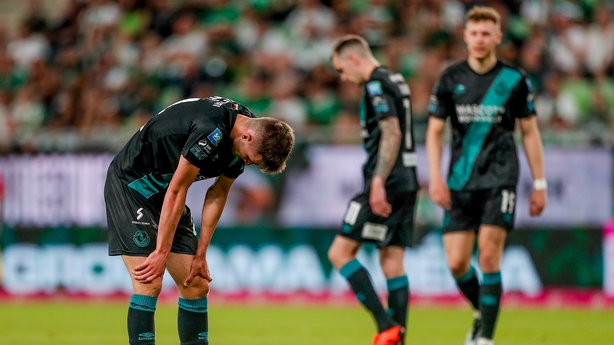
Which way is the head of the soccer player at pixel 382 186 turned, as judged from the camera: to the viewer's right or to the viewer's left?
to the viewer's left

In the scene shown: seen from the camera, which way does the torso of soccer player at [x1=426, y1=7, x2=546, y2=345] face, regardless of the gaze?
toward the camera

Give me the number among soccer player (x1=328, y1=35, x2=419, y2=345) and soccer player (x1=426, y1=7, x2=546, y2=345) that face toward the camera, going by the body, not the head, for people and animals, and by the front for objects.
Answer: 1

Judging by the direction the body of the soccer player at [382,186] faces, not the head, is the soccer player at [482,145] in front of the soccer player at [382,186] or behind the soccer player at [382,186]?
behind

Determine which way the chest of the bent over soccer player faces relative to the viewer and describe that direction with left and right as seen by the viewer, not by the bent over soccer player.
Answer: facing the viewer and to the right of the viewer

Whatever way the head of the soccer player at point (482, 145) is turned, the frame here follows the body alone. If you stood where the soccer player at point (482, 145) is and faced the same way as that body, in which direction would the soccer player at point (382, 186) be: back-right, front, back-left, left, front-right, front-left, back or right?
right
